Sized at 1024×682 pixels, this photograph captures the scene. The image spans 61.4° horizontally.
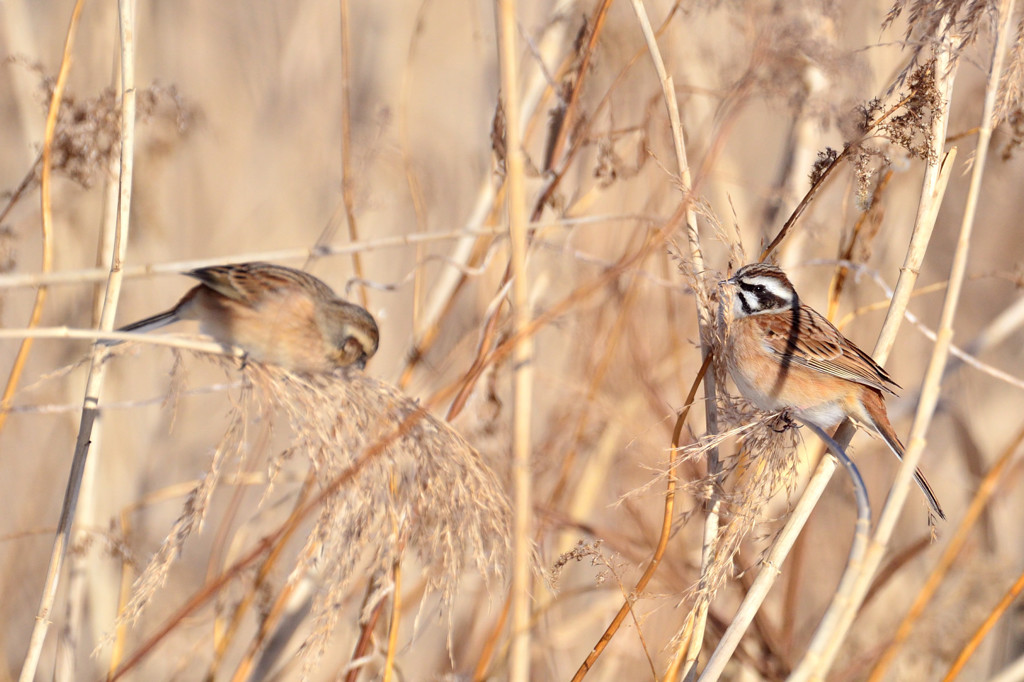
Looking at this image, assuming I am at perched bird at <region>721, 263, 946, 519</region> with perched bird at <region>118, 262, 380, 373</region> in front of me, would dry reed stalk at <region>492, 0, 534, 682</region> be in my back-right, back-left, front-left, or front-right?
front-left

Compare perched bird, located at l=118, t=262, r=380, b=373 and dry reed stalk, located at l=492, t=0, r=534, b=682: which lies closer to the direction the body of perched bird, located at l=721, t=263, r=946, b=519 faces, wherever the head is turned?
the perched bird

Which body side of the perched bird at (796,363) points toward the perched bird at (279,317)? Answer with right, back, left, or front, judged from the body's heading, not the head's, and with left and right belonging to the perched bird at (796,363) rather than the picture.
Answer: front

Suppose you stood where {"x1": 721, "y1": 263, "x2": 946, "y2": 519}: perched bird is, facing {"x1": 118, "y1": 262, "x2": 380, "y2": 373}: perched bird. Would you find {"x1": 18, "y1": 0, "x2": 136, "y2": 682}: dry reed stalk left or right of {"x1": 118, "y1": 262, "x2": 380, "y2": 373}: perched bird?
left

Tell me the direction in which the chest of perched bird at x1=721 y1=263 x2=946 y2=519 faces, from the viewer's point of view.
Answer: to the viewer's left

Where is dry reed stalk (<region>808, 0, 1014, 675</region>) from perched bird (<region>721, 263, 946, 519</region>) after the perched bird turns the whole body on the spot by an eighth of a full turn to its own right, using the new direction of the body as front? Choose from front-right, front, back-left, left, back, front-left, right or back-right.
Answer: back-right
